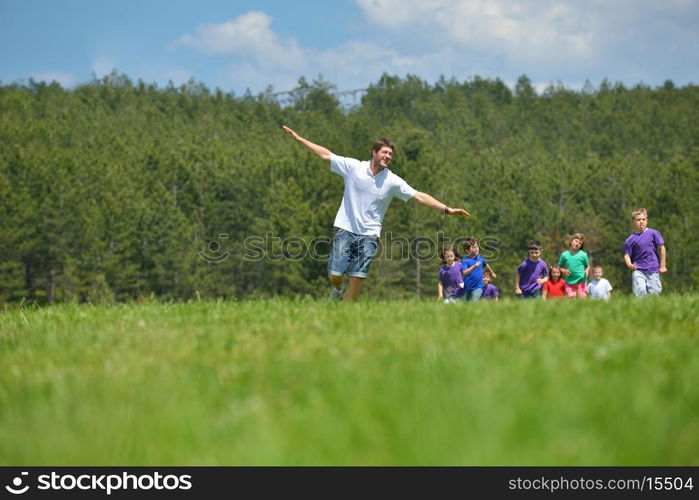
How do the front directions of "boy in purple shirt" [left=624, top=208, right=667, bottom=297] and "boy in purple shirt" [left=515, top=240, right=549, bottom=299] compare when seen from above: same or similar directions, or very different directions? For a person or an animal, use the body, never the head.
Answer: same or similar directions

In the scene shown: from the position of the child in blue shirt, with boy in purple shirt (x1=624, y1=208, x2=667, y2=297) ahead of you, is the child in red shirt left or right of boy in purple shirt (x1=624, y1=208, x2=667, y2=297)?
left

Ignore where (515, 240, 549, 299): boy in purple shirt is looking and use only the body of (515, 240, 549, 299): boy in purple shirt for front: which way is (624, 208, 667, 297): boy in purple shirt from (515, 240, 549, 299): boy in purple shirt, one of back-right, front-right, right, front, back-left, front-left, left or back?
front-left

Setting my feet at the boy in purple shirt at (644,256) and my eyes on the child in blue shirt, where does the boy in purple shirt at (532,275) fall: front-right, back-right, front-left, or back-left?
front-right

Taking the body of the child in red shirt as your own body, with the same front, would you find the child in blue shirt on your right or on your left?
on your right

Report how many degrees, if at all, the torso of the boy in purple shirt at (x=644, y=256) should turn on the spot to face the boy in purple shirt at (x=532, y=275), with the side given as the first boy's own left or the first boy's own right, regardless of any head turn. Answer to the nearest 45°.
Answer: approximately 135° to the first boy's own right

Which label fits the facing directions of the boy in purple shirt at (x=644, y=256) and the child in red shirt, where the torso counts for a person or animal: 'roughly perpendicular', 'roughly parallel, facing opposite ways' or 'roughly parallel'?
roughly parallel

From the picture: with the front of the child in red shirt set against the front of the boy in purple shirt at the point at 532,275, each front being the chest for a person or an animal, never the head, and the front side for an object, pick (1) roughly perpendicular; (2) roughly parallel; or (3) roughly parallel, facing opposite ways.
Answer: roughly parallel

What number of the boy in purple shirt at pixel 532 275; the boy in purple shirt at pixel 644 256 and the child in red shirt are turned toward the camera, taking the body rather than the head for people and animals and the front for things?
3

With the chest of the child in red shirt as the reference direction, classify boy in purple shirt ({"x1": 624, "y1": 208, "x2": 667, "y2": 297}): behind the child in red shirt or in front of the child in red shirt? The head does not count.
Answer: in front

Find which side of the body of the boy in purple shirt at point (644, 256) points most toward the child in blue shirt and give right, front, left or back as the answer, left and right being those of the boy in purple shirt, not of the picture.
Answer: right

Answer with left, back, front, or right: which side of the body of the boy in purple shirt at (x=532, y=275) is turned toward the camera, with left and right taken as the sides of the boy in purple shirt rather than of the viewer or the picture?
front

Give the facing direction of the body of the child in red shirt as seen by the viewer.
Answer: toward the camera

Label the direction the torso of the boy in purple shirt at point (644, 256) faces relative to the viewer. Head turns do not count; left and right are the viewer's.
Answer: facing the viewer
